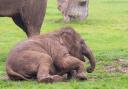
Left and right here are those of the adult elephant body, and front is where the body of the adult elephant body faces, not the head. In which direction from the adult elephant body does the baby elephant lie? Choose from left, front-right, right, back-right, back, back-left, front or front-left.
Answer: left

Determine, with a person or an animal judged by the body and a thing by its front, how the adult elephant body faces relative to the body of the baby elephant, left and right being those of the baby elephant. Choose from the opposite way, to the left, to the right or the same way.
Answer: the opposite way

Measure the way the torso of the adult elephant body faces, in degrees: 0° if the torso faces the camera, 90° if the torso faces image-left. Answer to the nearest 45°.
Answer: approximately 90°

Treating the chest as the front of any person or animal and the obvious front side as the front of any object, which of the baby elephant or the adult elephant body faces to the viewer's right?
the baby elephant

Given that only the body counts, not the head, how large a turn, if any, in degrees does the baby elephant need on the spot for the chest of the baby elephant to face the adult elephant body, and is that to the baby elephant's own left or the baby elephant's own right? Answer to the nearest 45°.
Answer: approximately 90° to the baby elephant's own left

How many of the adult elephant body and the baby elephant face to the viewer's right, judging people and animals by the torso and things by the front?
1

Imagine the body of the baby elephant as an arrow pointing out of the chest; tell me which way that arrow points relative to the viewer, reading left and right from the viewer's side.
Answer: facing to the right of the viewer
